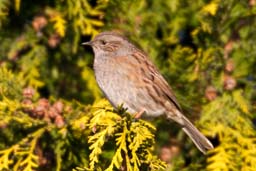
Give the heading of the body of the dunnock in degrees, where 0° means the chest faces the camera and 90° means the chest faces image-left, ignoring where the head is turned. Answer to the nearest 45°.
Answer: approximately 90°

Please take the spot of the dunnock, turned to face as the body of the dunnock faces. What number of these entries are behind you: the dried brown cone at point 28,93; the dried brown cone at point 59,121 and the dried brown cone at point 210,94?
1

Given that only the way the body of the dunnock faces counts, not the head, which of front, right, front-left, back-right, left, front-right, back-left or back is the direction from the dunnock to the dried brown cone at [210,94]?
back

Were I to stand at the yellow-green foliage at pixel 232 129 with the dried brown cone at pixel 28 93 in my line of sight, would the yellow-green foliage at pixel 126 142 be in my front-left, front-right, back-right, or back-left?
front-left

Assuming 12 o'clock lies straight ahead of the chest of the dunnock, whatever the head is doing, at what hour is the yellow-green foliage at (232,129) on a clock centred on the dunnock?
The yellow-green foliage is roughly at 6 o'clock from the dunnock.

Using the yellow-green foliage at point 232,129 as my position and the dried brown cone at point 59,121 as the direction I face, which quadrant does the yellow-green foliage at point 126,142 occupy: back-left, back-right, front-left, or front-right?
front-left
